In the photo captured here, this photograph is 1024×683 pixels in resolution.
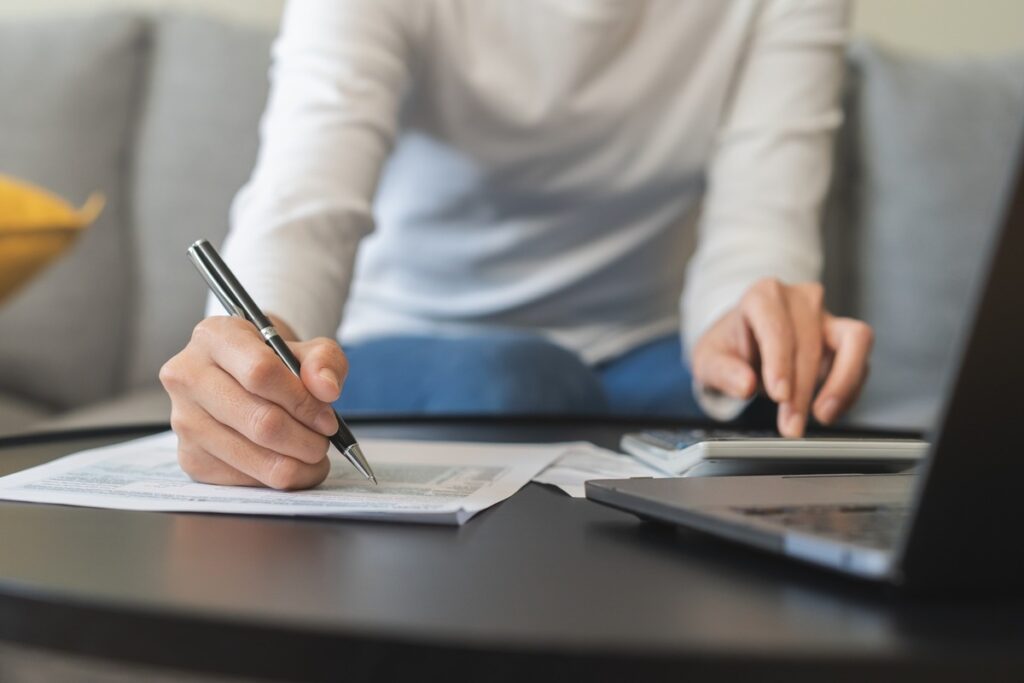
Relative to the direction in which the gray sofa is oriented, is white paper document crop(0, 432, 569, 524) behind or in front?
in front

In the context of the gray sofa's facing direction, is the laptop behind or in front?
in front

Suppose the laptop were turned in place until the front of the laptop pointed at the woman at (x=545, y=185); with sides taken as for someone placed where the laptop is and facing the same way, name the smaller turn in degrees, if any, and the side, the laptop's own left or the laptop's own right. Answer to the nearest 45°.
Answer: approximately 45° to the laptop's own right

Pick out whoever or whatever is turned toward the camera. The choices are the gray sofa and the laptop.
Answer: the gray sofa

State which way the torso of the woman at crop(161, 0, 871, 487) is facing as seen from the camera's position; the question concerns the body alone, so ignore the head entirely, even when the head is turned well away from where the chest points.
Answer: toward the camera

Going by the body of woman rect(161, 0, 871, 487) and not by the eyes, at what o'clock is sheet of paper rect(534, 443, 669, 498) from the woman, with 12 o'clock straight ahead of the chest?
The sheet of paper is roughly at 12 o'clock from the woman.

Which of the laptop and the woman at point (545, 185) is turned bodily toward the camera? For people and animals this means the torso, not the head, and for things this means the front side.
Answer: the woman

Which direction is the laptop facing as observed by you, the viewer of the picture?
facing away from the viewer and to the left of the viewer

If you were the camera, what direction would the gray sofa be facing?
facing the viewer

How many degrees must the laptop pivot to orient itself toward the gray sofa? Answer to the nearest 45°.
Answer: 0° — it already faces it
